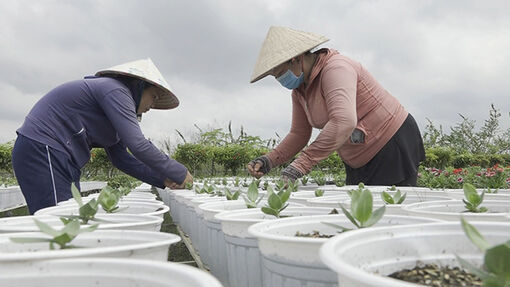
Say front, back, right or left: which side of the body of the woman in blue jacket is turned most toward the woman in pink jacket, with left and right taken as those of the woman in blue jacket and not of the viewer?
front

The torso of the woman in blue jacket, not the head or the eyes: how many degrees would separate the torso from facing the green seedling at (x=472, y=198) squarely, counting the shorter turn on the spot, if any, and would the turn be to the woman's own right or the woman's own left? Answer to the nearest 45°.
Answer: approximately 45° to the woman's own right

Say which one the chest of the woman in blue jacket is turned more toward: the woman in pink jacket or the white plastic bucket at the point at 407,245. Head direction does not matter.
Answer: the woman in pink jacket

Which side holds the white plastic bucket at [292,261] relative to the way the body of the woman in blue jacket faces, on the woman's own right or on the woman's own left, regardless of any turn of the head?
on the woman's own right

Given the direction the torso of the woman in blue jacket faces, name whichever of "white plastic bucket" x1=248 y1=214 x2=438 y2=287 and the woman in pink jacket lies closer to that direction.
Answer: the woman in pink jacket

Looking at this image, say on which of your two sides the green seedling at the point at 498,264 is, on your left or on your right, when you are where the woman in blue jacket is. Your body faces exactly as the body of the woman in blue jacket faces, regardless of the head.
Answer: on your right

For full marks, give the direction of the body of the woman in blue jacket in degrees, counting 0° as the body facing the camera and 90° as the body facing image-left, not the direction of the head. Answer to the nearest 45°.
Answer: approximately 270°

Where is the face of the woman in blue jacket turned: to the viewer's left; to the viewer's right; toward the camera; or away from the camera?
to the viewer's right

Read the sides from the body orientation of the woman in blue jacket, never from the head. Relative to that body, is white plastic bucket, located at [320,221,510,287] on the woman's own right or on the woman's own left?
on the woman's own right

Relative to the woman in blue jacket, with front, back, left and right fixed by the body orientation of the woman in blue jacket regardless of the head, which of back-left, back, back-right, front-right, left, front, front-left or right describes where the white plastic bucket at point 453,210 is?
front-right
